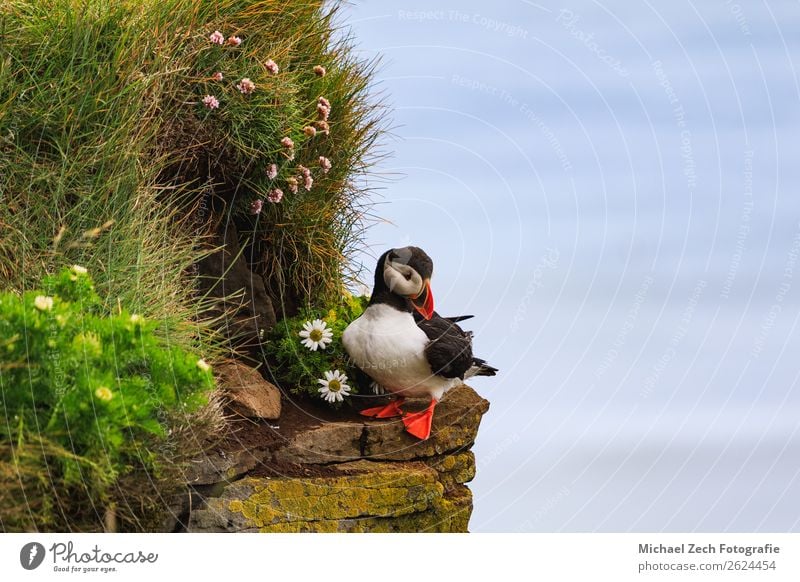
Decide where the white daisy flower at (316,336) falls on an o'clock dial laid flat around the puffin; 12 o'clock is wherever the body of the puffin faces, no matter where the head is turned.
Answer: The white daisy flower is roughly at 3 o'clock from the puffin.

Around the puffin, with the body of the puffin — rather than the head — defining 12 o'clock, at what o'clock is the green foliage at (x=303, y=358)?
The green foliage is roughly at 3 o'clock from the puffin.

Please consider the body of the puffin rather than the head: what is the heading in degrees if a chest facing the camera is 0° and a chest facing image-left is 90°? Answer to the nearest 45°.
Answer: approximately 45°

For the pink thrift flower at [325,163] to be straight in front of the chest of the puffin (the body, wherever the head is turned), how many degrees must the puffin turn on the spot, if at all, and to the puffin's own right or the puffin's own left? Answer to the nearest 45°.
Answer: approximately 90° to the puffin's own right

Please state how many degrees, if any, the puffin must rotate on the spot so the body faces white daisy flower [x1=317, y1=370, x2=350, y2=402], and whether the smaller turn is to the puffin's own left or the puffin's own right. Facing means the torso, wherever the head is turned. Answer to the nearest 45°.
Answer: approximately 90° to the puffin's own right
